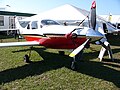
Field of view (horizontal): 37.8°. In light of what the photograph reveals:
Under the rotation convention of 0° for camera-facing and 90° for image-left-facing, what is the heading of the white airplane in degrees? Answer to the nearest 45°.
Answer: approximately 315°
